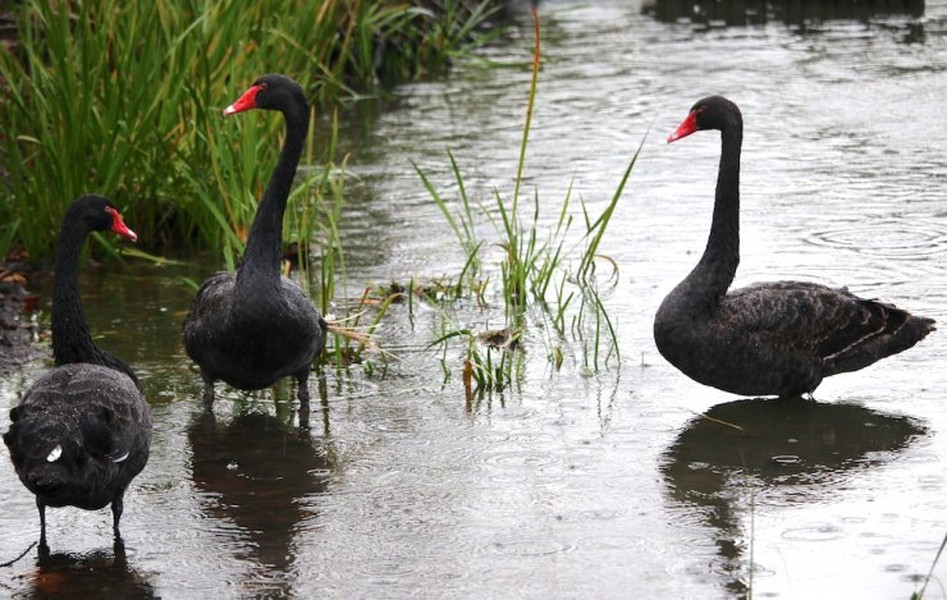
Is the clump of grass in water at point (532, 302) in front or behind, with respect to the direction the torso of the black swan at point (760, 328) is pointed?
in front

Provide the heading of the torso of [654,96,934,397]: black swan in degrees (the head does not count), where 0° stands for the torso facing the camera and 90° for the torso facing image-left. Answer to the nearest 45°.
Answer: approximately 90°

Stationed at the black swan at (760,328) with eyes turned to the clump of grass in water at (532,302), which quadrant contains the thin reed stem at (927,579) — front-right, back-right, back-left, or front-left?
back-left

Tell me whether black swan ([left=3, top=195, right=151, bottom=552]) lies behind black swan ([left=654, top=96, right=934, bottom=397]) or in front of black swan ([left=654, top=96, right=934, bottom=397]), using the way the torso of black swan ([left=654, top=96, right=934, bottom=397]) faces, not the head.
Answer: in front

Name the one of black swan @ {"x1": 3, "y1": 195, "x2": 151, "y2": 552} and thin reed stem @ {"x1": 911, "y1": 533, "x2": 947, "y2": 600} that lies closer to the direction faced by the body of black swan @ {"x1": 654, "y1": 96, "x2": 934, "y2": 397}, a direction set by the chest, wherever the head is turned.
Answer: the black swan

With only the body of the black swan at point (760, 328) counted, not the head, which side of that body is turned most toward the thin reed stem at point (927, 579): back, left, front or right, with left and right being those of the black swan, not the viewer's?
left
